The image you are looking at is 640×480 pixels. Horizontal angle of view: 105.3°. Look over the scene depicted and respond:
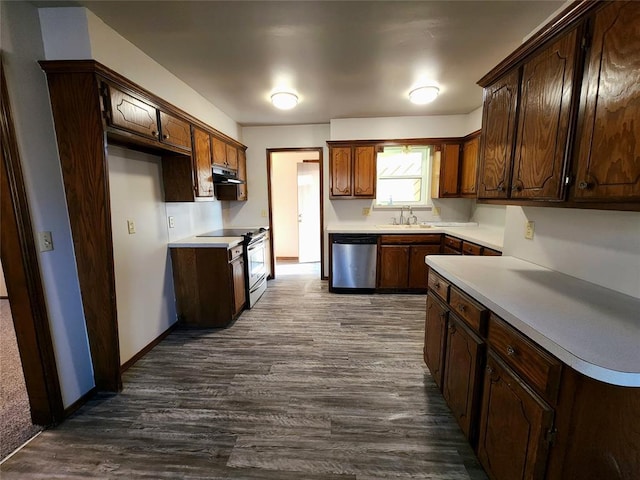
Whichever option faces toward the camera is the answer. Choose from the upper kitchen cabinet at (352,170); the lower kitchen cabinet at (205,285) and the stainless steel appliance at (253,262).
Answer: the upper kitchen cabinet

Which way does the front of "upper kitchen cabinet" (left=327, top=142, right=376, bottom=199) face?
toward the camera

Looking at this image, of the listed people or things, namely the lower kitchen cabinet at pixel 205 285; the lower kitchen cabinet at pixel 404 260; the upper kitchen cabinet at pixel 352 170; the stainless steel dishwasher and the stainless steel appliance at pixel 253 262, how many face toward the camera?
3

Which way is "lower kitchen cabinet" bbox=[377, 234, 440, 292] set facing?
toward the camera

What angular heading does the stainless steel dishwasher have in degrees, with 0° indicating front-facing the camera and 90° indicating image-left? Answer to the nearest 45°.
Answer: approximately 0°

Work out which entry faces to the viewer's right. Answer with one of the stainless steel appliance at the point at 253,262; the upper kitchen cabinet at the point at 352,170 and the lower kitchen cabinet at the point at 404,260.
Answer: the stainless steel appliance

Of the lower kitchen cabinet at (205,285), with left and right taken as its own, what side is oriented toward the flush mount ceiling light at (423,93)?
front

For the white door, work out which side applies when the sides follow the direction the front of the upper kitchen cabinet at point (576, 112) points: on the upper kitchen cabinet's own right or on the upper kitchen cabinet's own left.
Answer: on the upper kitchen cabinet's own right

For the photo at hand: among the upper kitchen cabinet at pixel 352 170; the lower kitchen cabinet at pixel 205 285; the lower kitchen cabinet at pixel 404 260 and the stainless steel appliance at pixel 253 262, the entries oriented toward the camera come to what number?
2

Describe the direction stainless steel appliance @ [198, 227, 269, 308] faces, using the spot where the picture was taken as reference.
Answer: facing to the right of the viewer

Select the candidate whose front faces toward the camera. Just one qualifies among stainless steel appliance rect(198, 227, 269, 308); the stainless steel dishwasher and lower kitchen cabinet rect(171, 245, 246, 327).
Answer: the stainless steel dishwasher

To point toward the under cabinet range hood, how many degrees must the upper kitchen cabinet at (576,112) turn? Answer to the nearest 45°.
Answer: approximately 45° to its right

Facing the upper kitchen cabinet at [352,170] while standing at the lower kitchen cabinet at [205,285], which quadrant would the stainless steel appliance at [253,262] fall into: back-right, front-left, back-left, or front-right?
front-left

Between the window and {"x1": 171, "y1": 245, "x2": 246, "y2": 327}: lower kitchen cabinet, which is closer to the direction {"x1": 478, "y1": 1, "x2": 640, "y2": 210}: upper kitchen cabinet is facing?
the lower kitchen cabinet
